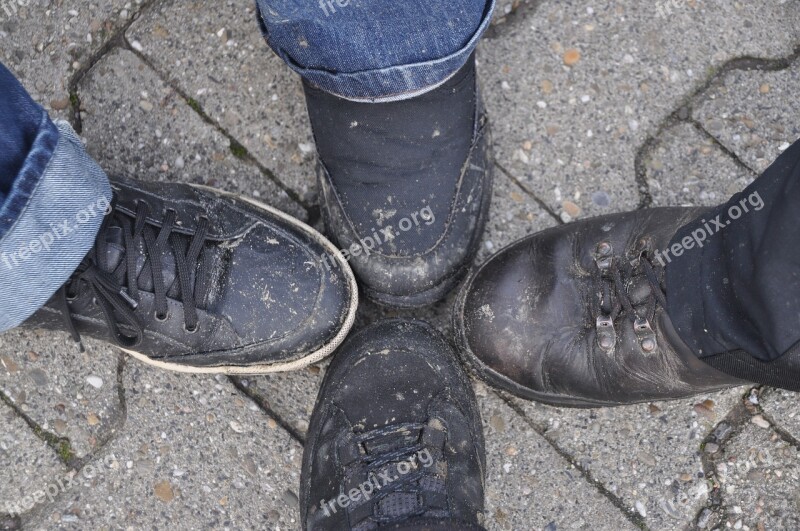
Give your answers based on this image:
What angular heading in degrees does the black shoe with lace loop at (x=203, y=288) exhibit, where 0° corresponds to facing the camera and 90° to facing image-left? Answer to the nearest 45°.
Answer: approximately 270°

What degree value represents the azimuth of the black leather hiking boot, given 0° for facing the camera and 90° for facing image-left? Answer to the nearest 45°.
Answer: approximately 90°

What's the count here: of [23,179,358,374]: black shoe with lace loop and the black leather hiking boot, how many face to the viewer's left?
1
